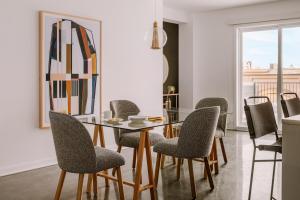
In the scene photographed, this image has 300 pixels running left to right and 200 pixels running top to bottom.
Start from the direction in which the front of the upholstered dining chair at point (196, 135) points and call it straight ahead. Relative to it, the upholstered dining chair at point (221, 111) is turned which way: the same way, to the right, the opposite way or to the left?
to the left

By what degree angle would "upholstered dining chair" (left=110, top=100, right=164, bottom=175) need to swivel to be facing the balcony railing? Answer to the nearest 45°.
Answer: approximately 90° to its left

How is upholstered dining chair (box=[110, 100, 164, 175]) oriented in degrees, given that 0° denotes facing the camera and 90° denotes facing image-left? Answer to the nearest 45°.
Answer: approximately 315°

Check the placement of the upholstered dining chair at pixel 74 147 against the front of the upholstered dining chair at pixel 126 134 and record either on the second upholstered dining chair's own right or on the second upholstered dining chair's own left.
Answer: on the second upholstered dining chair's own right

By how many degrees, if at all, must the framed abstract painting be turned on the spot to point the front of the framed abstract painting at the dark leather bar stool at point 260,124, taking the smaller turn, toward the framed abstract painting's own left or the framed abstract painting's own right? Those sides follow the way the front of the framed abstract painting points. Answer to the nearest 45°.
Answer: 0° — it already faces it

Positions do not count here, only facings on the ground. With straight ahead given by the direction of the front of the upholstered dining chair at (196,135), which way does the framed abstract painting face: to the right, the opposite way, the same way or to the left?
the opposite way

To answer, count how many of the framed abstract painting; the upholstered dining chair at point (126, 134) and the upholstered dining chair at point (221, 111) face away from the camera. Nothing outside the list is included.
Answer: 0

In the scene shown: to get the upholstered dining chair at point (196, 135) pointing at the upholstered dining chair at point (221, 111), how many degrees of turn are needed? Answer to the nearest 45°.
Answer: approximately 45° to its right

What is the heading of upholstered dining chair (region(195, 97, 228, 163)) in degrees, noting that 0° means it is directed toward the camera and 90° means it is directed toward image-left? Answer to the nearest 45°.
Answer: approximately 45°

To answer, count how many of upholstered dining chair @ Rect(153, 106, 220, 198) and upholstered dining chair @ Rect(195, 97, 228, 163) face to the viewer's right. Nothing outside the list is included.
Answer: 0

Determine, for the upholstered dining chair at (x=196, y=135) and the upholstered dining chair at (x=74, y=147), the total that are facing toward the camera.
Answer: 0

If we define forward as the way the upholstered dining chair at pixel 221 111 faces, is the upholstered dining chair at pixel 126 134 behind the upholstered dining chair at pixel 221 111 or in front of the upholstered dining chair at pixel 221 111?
in front

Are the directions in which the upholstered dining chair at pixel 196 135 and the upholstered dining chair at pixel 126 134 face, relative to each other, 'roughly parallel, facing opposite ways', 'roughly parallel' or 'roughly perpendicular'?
roughly parallel, facing opposite ways

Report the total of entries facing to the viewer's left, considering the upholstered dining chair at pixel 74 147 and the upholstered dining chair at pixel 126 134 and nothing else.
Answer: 0

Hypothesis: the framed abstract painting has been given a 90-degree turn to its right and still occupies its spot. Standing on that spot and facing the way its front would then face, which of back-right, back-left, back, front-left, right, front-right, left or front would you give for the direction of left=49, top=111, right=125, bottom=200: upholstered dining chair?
front-left
